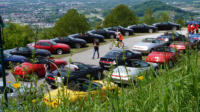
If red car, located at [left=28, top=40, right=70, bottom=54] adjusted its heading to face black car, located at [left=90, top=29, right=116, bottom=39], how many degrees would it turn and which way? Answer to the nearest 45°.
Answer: approximately 90° to its left

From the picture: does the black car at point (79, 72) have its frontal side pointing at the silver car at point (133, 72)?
no

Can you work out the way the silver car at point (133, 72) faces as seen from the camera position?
facing away from the viewer and to the right of the viewer

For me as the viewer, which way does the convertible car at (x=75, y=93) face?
facing away from the viewer and to the right of the viewer

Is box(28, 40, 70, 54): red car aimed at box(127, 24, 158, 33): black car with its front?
no

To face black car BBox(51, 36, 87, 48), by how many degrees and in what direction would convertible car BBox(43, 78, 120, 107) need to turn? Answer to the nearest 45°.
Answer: approximately 45° to its left

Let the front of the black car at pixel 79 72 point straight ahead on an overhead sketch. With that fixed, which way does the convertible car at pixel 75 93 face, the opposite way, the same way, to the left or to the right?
the same way

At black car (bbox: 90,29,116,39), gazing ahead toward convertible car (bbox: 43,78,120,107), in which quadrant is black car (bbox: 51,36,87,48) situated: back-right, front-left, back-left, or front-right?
front-right

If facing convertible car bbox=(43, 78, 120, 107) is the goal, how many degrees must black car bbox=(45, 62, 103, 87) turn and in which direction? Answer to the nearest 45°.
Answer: approximately 135° to its right

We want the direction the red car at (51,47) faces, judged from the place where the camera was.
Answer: facing the viewer and to the right of the viewer

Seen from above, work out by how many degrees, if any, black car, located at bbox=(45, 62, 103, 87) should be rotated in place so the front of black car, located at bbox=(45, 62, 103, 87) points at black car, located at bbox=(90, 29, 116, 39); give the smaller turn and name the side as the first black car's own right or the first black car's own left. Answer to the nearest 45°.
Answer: approximately 45° to the first black car's own left
